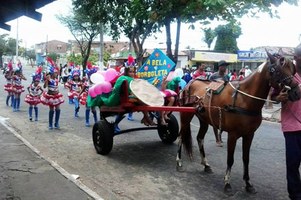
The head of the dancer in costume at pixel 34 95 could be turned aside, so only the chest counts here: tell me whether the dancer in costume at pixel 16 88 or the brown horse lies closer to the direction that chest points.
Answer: the brown horse

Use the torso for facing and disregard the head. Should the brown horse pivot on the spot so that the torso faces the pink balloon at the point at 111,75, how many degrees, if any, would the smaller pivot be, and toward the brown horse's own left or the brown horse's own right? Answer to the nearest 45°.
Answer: approximately 180°

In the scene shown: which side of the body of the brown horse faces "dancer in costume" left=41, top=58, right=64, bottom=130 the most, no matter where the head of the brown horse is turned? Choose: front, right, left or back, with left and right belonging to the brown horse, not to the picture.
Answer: back

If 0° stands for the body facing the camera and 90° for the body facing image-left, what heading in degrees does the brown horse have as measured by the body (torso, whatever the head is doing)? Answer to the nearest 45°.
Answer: approximately 315°

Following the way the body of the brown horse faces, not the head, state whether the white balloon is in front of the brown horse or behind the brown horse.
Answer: behind

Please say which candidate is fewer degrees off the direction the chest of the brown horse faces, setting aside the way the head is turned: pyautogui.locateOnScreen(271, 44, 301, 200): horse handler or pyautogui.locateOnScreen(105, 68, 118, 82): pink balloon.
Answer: the horse handler

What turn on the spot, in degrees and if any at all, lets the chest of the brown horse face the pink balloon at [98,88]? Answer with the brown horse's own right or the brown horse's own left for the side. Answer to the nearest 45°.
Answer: approximately 180°

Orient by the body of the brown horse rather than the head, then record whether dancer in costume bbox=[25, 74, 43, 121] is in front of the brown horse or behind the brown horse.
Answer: behind

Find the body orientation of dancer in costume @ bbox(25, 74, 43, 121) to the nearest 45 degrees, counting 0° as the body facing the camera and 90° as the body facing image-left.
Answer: approximately 0°

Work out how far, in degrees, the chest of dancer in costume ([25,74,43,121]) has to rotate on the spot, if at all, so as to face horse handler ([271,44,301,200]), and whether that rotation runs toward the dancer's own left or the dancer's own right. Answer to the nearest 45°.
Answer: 0° — they already face them
